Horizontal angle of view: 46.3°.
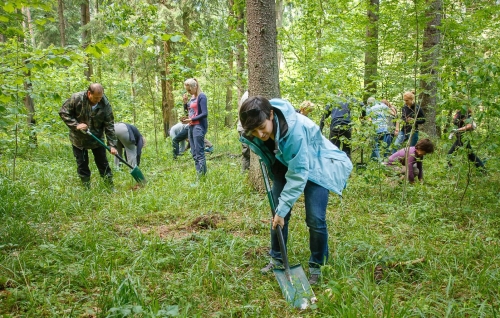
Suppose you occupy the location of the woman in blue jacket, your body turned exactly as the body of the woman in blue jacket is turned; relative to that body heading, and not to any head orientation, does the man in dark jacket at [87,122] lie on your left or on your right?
on your right

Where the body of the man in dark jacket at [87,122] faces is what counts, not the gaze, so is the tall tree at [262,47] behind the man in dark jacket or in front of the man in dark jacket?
in front

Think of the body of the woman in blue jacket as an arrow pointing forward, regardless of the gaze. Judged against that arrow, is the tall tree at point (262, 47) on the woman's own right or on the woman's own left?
on the woman's own right

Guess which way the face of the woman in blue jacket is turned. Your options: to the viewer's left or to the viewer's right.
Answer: to the viewer's left

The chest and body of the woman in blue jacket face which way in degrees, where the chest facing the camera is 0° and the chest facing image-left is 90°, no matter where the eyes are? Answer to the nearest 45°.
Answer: approximately 45°

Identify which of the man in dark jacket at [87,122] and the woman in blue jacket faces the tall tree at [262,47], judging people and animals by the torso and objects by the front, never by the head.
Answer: the man in dark jacket

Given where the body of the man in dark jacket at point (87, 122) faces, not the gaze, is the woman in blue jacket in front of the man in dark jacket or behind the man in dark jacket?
in front

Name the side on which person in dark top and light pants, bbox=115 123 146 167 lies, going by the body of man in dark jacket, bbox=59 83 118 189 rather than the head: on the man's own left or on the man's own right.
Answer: on the man's own left

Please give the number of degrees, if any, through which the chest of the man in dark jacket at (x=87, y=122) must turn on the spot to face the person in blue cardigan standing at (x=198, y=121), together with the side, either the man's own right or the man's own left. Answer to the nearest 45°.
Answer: approximately 45° to the man's own left

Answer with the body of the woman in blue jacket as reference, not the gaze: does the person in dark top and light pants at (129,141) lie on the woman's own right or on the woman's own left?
on the woman's own right

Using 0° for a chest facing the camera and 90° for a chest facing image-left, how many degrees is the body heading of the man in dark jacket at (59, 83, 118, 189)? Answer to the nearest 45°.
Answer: approximately 315°
